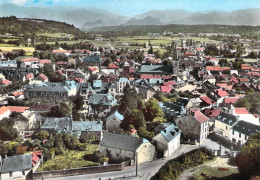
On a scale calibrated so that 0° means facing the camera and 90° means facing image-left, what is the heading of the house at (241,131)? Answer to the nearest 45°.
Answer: approximately 45°

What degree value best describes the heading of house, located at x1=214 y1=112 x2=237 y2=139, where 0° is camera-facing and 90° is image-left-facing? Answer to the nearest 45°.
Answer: approximately 45°

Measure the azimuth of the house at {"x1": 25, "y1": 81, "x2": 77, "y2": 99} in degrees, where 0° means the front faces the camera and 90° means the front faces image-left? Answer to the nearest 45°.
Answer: approximately 0°

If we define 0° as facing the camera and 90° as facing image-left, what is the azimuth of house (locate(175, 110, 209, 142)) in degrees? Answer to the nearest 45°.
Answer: approximately 315°

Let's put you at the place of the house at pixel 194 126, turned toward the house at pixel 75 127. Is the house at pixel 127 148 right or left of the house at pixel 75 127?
left

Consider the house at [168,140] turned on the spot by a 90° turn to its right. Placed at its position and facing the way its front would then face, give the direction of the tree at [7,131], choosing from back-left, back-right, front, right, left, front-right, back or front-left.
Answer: front-right
